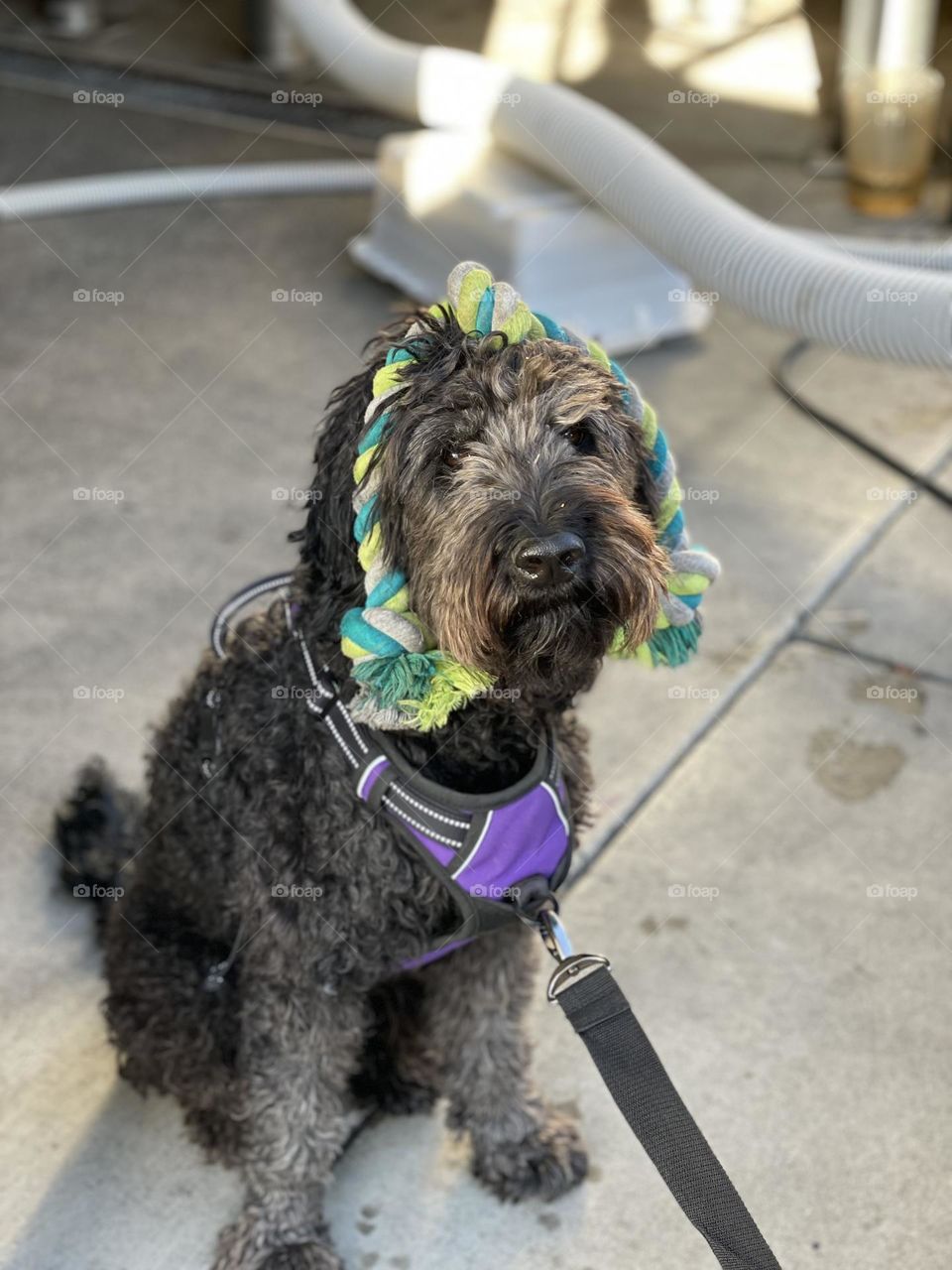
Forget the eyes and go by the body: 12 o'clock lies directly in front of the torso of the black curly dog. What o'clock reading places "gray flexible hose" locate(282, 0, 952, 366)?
The gray flexible hose is roughly at 8 o'clock from the black curly dog.

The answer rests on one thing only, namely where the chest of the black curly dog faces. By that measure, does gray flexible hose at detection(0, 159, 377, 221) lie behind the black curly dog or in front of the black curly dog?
behind

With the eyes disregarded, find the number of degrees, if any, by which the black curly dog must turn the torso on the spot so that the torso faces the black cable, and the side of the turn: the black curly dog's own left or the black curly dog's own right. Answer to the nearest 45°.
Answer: approximately 90° to the black curly dog's own left

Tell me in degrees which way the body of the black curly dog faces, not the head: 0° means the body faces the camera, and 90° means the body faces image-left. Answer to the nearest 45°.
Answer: approximately 315°
